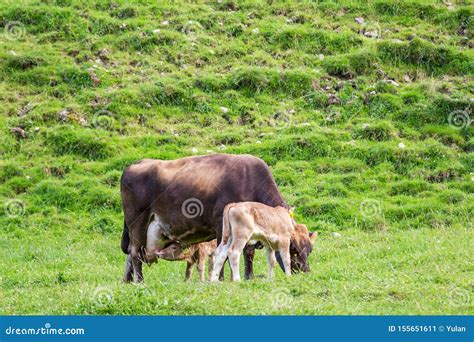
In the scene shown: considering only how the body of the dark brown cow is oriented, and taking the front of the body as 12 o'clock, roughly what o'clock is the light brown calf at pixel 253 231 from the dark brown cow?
The light brown calf is roughly at 2 o'clock from the dark brown cow.

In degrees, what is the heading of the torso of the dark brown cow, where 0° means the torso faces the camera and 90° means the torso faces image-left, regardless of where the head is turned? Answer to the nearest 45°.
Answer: approximately 270°
